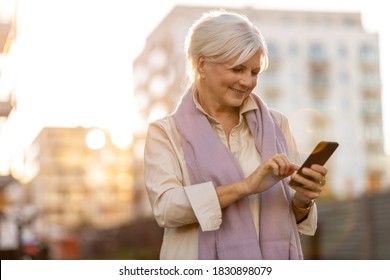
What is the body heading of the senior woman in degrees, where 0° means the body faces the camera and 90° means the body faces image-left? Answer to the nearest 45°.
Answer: approximately 315°

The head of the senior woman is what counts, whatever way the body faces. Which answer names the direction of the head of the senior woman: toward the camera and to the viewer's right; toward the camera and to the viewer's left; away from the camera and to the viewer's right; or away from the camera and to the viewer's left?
toward the camera and to the viewer's right
